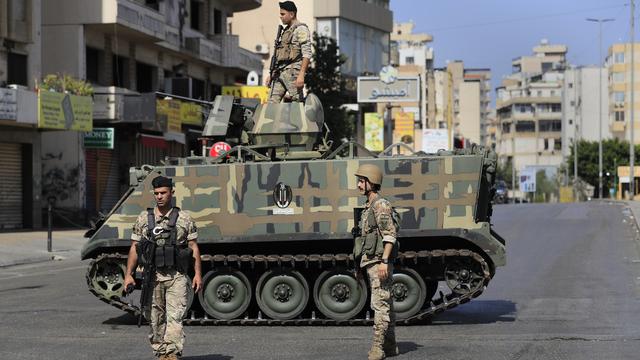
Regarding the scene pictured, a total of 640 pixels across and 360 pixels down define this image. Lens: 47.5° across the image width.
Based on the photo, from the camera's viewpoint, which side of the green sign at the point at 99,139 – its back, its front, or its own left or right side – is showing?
front

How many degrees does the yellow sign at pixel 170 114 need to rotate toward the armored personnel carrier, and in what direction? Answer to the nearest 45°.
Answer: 0° — it already faces it

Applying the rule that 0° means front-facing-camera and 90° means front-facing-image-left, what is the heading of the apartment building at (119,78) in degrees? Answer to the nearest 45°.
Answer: approximately 315°

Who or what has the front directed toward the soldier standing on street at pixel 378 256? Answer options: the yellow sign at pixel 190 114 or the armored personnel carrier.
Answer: the yellow sign

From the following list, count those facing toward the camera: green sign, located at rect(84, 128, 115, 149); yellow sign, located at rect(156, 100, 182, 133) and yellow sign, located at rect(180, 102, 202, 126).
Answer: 3

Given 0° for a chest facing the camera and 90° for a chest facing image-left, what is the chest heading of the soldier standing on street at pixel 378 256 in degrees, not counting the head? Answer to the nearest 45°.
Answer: approximately 90°

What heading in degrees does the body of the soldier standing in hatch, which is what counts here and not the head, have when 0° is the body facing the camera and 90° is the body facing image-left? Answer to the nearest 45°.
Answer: approximately 45°

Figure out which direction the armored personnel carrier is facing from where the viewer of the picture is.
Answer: facing to the left of the viewer

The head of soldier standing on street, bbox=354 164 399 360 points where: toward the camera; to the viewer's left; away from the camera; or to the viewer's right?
to the viewer's left
